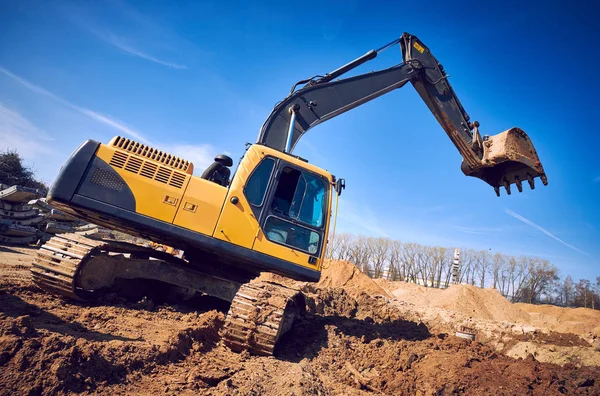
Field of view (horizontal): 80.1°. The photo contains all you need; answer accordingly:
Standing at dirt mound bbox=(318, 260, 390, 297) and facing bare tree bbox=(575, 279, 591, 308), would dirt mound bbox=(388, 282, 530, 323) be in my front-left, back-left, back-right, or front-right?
front-right

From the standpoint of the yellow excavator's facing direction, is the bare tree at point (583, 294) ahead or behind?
ahead

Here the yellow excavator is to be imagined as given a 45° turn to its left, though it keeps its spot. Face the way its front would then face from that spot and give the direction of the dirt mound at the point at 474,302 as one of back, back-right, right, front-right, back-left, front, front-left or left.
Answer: front

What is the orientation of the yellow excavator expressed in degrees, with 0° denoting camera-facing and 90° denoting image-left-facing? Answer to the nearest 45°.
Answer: approximately 270°

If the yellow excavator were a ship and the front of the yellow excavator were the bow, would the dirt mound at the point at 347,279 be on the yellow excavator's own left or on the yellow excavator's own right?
on the yellow excavator's own left
